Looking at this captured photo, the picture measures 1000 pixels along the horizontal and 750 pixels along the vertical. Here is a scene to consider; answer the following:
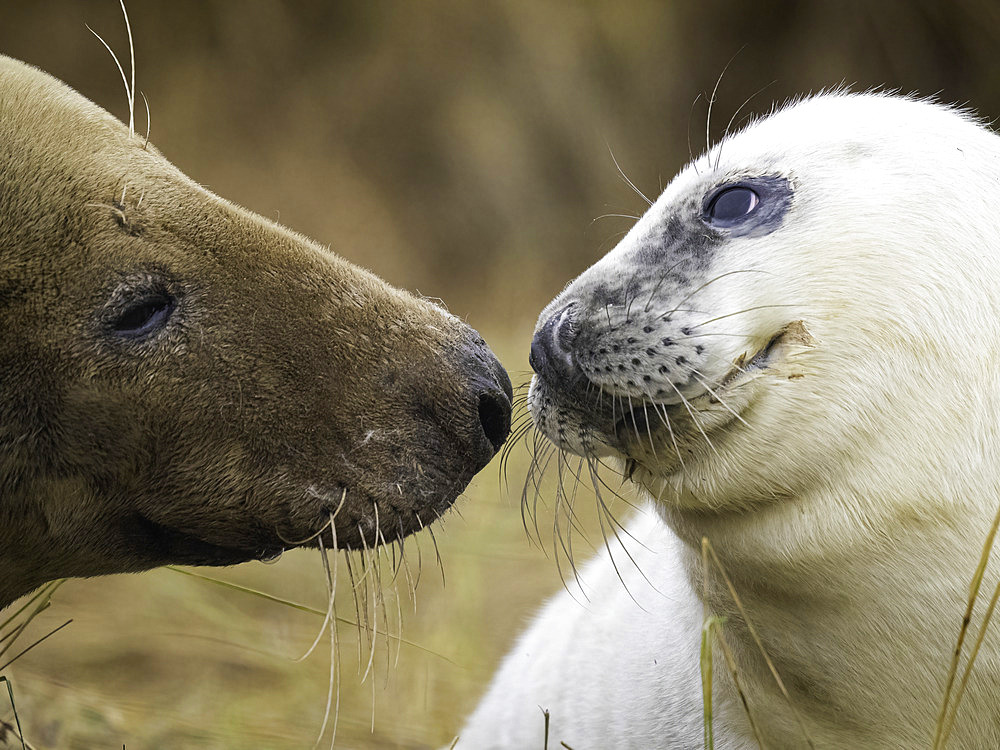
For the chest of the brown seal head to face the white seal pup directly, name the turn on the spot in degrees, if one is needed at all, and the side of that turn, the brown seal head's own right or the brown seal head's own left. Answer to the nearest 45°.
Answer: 0° — it already faces it

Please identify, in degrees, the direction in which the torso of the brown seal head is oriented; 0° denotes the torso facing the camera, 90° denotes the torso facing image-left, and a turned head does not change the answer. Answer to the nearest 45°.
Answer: approximately 270°
